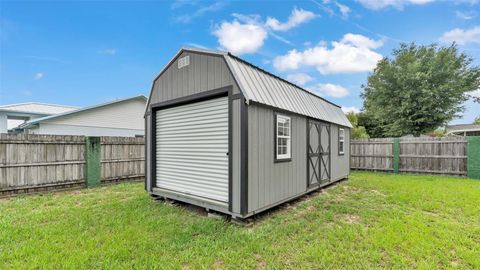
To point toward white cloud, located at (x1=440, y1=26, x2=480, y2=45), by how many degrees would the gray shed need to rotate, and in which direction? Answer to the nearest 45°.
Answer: approximately 180°

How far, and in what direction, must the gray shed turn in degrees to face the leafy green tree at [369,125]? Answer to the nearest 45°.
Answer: approximately 180°

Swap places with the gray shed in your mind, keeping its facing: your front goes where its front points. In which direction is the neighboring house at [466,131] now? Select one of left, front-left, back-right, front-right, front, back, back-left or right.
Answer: back

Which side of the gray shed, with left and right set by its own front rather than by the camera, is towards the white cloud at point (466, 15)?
back

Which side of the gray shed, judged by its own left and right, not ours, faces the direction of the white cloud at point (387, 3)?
back

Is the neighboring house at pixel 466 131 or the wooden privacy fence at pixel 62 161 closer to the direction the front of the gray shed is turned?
the wooden privacy fence

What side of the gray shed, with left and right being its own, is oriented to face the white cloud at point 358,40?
back

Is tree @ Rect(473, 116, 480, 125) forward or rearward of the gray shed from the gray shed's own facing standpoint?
rearward

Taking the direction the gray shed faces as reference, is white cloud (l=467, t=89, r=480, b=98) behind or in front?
behind

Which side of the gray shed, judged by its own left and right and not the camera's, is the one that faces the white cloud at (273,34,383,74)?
back

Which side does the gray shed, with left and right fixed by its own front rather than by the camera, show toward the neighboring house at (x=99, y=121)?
right

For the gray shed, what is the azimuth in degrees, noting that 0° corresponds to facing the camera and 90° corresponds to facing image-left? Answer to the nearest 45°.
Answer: approximately 45°
